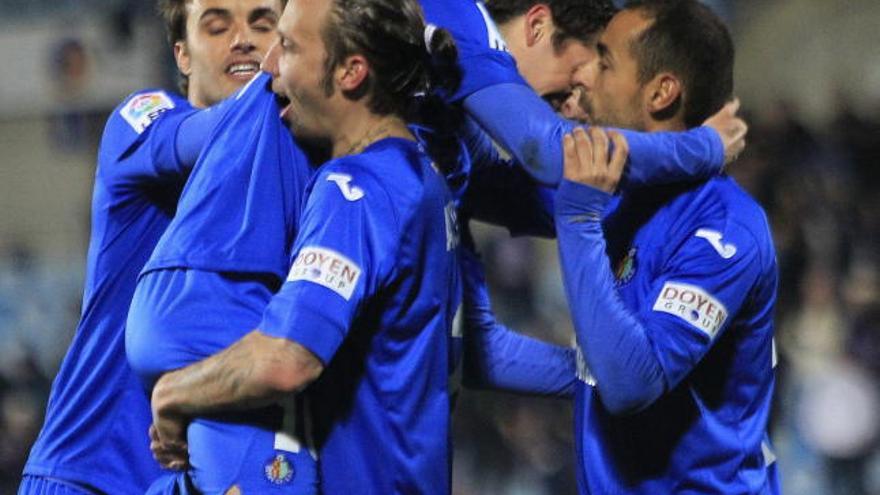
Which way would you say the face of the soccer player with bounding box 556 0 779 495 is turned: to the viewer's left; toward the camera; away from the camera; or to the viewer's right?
to the viewer's left

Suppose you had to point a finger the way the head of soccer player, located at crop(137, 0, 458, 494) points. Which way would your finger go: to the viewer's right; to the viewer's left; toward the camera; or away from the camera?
to the viewer's left

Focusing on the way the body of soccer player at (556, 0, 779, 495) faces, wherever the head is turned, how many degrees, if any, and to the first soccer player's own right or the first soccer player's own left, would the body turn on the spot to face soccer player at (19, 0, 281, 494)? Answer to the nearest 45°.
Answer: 0° — they already face them

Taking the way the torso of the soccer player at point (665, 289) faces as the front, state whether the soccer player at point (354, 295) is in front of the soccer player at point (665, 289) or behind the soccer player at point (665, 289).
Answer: in front

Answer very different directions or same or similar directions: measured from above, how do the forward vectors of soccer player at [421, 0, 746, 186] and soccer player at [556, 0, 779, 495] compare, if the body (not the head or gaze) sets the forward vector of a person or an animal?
very different directions

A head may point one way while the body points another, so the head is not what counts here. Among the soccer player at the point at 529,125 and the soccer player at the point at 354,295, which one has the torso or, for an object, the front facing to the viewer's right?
the soccer player at the point at 529,125

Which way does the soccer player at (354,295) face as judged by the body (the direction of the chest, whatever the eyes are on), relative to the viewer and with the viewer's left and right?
facing to the left of the viewer

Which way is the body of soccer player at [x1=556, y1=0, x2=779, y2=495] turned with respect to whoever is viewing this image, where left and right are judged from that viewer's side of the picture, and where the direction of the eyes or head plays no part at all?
facing to the left of the viewer

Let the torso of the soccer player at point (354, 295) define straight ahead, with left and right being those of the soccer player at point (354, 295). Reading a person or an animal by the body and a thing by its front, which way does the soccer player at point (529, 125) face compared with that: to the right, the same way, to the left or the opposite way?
the opposite way

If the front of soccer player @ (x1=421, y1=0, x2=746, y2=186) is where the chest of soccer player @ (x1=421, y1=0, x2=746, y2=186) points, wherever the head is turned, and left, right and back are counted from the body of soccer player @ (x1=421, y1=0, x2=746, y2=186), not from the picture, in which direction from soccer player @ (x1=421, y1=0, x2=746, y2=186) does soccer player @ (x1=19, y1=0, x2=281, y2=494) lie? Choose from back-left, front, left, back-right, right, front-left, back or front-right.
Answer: back

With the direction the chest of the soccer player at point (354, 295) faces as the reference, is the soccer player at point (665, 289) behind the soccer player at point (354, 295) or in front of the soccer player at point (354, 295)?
behind
